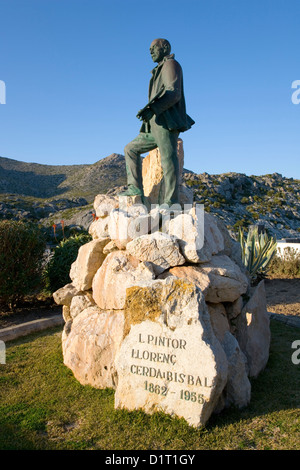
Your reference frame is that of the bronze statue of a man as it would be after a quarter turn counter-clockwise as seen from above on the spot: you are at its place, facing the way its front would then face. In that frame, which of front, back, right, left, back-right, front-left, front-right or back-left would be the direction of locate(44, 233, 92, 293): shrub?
back-right

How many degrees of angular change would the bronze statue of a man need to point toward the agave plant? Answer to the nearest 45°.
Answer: approximately 135° to its right

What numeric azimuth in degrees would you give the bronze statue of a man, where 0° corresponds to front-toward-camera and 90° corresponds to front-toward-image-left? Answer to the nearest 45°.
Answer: approximately 90°

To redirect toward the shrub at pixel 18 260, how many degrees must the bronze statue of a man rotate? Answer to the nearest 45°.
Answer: approximately 45° to its right
